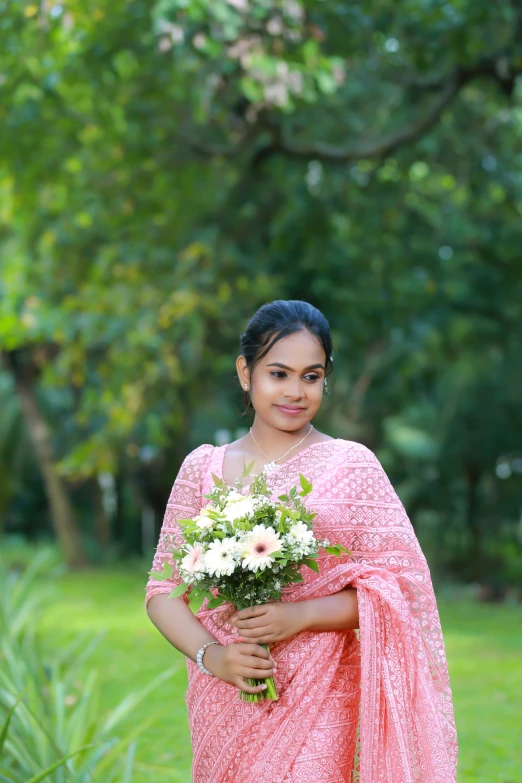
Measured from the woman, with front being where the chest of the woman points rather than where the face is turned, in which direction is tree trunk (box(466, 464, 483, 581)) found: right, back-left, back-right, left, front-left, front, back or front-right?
back

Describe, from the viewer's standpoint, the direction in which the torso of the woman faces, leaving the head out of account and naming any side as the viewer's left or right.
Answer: facing the viewer

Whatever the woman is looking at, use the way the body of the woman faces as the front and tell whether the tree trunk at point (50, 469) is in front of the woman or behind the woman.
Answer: behind

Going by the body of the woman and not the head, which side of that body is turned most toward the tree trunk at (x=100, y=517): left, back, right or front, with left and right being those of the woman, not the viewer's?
back
